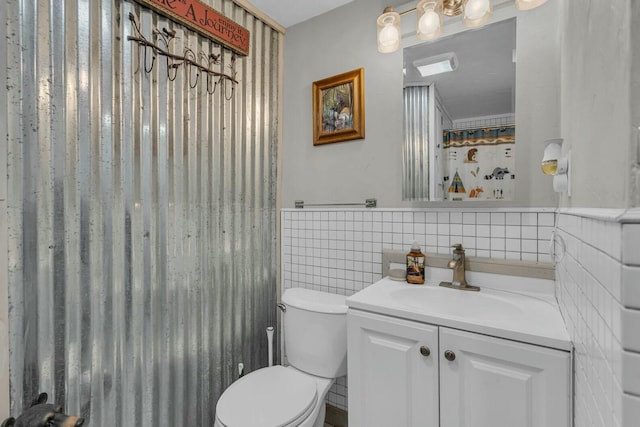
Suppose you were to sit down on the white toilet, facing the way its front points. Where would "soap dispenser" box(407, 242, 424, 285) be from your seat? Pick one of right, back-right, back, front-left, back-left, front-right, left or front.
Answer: back-left

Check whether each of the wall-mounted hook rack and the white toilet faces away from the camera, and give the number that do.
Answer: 0

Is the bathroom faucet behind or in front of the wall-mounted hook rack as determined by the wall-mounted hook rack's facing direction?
in front

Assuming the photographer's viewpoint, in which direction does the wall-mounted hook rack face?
facing the viewer and to the right of the viewer

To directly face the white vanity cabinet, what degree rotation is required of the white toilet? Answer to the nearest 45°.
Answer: approximately 90° to its left

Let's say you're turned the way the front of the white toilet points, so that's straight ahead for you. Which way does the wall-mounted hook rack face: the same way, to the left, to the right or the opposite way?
to the left
